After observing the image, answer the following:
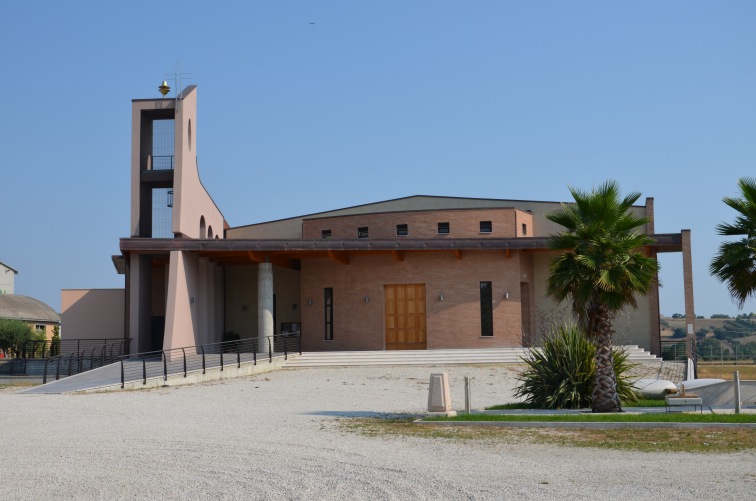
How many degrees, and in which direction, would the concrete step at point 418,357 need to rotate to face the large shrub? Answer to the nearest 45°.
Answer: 0° — it already faces it

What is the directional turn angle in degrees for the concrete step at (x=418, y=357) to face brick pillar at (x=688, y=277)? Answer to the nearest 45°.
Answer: approximately 90° to its left

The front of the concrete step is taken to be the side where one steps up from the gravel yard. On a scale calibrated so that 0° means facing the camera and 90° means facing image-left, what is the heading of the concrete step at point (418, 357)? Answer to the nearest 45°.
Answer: approximately 0°

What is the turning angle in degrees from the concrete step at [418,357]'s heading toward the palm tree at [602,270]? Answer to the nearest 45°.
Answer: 0° — it already faces it

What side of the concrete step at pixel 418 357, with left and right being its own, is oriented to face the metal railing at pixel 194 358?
right

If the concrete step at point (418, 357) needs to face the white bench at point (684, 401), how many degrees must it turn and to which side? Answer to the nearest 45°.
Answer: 0° — it already faces it

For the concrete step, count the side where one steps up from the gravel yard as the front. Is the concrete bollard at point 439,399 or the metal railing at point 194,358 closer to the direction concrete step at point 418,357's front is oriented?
the concrete bollard

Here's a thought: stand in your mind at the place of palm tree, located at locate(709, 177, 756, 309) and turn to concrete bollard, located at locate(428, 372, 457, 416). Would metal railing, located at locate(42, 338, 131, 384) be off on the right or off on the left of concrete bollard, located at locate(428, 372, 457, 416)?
right

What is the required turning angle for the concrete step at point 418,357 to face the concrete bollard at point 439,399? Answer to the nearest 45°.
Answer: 0° — it already faces it
